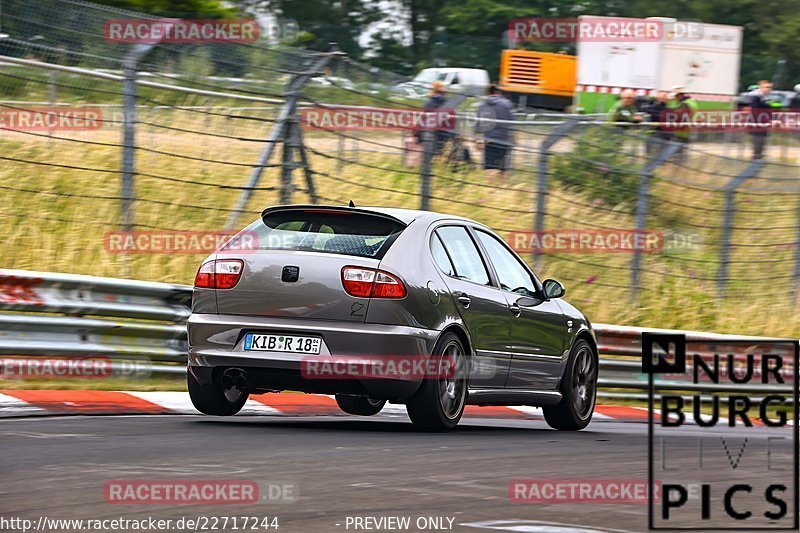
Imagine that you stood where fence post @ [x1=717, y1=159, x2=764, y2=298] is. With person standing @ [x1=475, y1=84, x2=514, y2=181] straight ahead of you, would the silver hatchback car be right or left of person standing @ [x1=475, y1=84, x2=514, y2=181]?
left

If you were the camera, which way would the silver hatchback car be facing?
facing away from the viewer and to the right of the viewer

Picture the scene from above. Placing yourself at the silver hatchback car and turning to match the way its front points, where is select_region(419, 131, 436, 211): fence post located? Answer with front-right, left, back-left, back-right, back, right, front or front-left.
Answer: front-left

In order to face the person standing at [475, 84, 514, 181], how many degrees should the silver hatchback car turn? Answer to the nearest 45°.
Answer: approximately 45° to its left

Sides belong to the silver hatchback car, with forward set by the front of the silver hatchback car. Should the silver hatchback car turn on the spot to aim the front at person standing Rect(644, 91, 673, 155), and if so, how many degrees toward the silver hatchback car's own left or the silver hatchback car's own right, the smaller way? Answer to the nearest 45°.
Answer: approximately 45° to the silver hatchback car's own left

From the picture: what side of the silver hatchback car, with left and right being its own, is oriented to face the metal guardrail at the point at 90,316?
left

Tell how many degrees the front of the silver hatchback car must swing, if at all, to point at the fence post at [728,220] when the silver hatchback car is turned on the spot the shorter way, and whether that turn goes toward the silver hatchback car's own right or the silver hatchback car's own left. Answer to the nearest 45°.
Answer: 0° — it already faces it

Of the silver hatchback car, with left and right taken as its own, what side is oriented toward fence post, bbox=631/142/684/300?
front

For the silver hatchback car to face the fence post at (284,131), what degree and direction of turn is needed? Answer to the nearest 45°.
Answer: approximately 45° to its left
